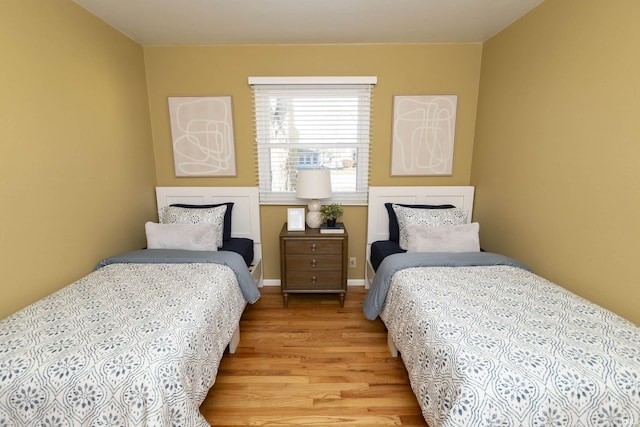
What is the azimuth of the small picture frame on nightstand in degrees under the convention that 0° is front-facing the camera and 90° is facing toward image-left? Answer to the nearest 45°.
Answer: approximately 0°

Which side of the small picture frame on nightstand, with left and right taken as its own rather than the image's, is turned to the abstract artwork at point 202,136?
right

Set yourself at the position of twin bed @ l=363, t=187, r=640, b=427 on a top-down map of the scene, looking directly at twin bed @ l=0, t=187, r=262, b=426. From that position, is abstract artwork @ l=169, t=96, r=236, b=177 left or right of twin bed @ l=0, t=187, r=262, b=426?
right

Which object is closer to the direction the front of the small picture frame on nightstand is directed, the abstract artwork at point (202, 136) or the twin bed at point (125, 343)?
the twin bed

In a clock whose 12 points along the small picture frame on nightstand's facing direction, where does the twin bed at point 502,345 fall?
The twin bed is roughly at 11 o'clock from the small picture frame on nightstand.

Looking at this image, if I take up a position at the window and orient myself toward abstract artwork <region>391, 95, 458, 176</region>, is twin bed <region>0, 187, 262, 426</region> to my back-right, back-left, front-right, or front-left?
back-right

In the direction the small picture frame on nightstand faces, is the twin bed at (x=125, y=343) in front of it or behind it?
in front

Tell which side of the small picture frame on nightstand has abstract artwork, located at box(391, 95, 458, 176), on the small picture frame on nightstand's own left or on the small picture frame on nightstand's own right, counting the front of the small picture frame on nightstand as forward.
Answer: on the small picture frame on nightstand's own left
